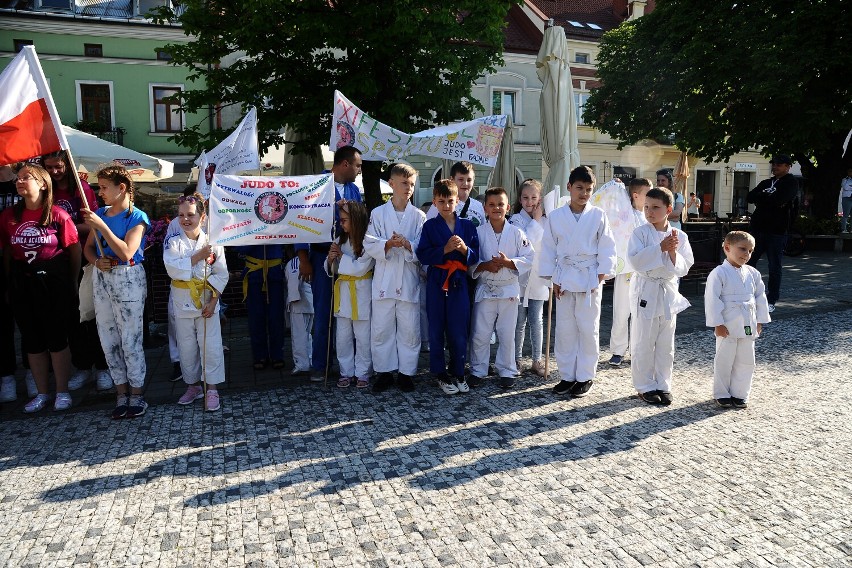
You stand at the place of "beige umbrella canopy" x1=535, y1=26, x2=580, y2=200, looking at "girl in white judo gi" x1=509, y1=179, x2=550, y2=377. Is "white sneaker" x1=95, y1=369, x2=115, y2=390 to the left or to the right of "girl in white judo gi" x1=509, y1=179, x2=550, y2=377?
right

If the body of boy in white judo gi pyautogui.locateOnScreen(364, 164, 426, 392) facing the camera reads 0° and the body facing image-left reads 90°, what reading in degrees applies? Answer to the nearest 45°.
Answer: approximately 0°

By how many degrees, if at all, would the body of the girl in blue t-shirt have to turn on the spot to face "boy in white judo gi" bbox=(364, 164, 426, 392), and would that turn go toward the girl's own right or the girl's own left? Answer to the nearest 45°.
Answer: approximately 135° to the girl's own left

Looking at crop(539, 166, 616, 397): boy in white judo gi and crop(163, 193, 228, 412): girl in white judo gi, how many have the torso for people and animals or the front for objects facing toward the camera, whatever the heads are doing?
2

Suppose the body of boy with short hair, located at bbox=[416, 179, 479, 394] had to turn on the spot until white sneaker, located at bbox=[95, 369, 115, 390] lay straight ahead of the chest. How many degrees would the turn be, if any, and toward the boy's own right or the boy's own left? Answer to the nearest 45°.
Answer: approximately 90° to the boy's own right

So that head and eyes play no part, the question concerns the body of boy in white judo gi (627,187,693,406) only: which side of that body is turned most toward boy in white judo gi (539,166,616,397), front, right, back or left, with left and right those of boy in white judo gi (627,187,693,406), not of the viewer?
right

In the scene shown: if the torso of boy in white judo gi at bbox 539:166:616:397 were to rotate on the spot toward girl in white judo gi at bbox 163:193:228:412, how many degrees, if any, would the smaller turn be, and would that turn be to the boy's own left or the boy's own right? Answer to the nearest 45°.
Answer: approximately 90° to the boy's own right

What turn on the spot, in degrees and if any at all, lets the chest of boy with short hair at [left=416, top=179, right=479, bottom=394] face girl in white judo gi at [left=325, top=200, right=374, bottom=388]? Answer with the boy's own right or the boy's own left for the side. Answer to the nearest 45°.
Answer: approximately 90° to the boy's own right

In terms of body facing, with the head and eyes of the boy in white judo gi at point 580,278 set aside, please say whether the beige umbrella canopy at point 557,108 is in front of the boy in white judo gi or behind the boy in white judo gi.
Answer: behind

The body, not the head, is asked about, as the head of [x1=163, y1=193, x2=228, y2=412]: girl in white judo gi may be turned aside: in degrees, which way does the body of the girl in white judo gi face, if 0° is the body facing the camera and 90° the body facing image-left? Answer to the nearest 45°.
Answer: approximately 0°
